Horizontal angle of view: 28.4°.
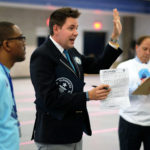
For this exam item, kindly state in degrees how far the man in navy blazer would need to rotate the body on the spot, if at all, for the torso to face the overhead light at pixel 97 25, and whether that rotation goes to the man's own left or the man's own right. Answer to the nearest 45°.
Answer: approximately 135° to the man's own left

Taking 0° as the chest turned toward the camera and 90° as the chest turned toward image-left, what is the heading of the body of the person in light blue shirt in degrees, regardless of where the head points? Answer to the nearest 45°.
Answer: approximately 270°

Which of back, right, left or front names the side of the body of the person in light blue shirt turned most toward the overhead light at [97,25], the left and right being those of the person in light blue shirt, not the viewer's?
left

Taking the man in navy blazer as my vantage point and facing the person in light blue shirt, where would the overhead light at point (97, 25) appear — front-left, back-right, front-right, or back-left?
back-right
